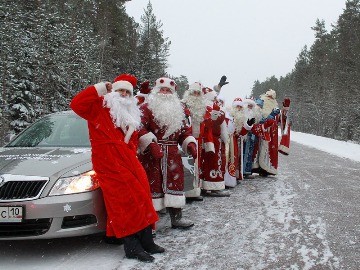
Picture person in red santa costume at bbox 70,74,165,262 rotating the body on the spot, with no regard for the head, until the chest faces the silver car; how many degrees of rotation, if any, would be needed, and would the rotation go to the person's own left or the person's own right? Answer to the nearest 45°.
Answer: approximately 135° to the person's own right

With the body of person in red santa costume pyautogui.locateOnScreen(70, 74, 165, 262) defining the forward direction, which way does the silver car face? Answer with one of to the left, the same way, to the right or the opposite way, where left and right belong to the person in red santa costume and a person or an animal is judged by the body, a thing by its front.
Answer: to the right

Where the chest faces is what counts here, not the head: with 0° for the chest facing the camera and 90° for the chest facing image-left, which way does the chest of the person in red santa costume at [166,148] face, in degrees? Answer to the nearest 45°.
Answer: approximately 0°

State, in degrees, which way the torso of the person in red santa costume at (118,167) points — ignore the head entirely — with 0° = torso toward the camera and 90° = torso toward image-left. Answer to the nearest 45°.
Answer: approximately 315°

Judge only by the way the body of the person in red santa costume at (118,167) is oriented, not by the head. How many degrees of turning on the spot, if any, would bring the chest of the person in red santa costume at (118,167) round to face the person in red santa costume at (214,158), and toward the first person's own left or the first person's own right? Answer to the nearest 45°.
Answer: approximately 90° to the first person's own left

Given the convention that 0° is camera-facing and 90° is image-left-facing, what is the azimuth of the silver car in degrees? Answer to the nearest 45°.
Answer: approximately 45°

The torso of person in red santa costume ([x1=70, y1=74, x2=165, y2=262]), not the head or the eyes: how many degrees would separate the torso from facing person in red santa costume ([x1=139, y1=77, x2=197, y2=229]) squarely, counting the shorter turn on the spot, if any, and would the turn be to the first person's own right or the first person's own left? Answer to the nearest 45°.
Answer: approximately 90° to the first person's own left
